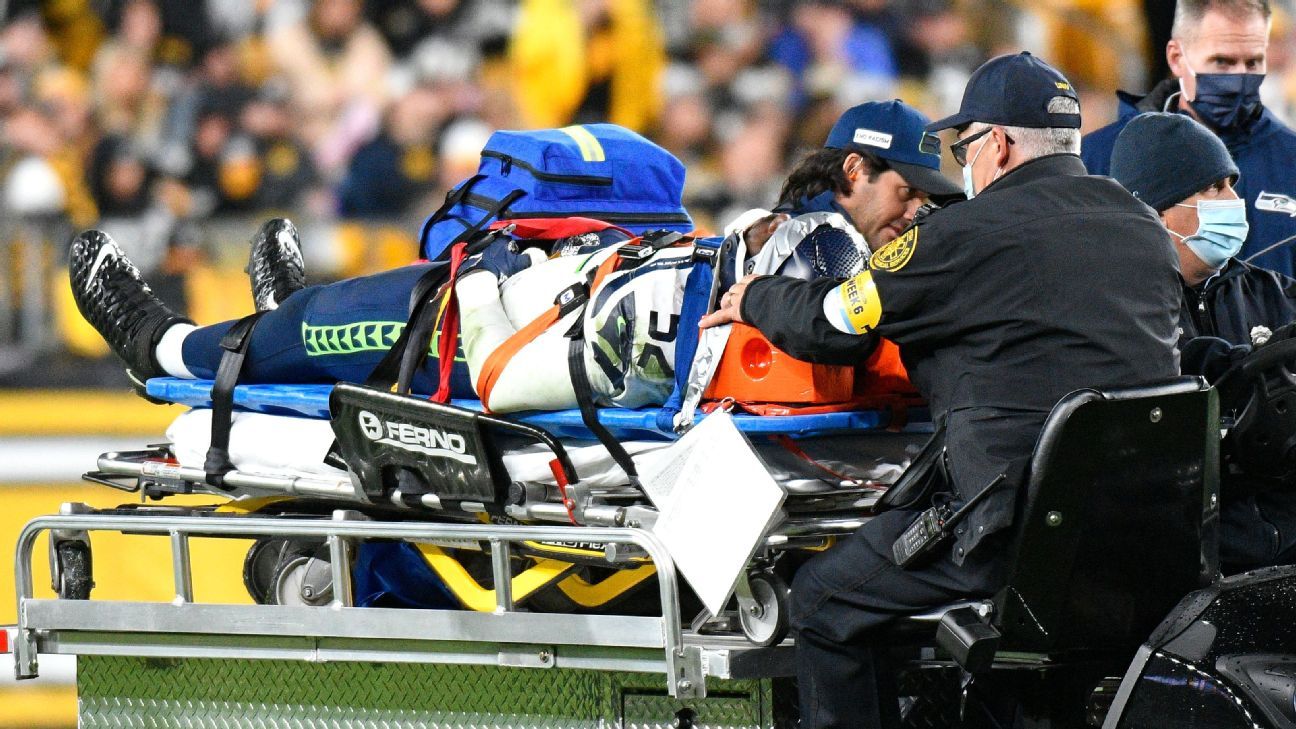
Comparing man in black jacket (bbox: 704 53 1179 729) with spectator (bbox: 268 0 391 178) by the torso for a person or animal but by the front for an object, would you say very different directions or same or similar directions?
very different directions

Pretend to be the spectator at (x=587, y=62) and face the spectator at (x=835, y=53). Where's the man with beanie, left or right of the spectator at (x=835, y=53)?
right

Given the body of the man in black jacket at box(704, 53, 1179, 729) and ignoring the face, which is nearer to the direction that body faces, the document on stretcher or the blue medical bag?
the blue medical bag

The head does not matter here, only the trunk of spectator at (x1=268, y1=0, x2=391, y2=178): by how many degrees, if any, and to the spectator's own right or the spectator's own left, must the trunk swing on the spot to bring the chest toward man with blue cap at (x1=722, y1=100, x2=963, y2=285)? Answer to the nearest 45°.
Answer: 0° — they already face them

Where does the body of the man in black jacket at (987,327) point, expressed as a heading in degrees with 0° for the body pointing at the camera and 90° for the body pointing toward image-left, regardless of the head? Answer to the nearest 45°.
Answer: approximately 135°

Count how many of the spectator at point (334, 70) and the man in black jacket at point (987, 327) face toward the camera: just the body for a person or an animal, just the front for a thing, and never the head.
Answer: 1

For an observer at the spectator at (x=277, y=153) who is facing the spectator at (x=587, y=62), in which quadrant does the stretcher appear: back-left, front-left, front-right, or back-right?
front-right

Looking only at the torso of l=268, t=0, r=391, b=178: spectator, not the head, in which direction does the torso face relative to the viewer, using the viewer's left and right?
facing the viewer

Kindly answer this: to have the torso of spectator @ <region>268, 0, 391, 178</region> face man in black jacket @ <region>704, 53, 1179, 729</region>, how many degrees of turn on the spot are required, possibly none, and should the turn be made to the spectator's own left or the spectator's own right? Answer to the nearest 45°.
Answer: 0° — they already face them

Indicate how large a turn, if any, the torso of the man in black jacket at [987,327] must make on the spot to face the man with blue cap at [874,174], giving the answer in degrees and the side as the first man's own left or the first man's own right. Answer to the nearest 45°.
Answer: approximately 45° to the first man's own right

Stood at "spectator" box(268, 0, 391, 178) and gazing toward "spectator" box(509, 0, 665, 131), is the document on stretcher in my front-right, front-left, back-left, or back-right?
front-right

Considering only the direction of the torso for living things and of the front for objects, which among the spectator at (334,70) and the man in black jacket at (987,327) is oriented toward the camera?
the spectator
